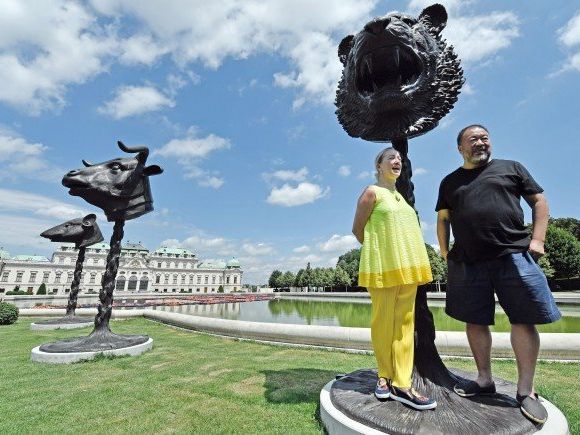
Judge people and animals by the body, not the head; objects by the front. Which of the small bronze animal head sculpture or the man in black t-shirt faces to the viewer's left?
the small bronze animal head sculpture

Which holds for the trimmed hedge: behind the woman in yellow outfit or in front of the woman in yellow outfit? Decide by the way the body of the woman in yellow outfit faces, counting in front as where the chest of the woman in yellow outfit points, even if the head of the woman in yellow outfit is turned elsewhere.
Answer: behind

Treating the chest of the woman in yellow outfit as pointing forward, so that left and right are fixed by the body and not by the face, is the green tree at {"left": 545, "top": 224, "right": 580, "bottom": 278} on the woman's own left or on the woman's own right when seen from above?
on the woman's own left

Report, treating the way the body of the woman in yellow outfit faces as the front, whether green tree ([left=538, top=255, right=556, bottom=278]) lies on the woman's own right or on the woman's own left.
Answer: on the woman's own left

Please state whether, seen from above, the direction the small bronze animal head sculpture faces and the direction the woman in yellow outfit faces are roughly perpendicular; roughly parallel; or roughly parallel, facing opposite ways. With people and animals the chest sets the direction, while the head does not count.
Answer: roughly perpendicular

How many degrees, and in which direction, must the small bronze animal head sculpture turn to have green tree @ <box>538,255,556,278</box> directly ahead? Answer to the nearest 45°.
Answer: approximately 180°

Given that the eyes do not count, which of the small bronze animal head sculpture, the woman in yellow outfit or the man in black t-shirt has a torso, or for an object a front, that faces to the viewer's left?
the small bronze animal head sculpture

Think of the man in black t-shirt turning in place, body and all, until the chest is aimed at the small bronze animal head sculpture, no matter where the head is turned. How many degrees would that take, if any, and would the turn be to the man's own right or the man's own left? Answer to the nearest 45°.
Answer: approximately 90° to the man's own right

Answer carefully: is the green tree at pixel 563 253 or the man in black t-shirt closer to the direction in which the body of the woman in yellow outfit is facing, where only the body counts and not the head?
the man in black t-shirt

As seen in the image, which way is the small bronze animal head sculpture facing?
to the viewer's left

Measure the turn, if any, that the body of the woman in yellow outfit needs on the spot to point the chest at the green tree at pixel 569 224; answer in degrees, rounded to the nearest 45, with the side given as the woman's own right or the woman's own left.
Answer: approximately 90° to the woman's own left
